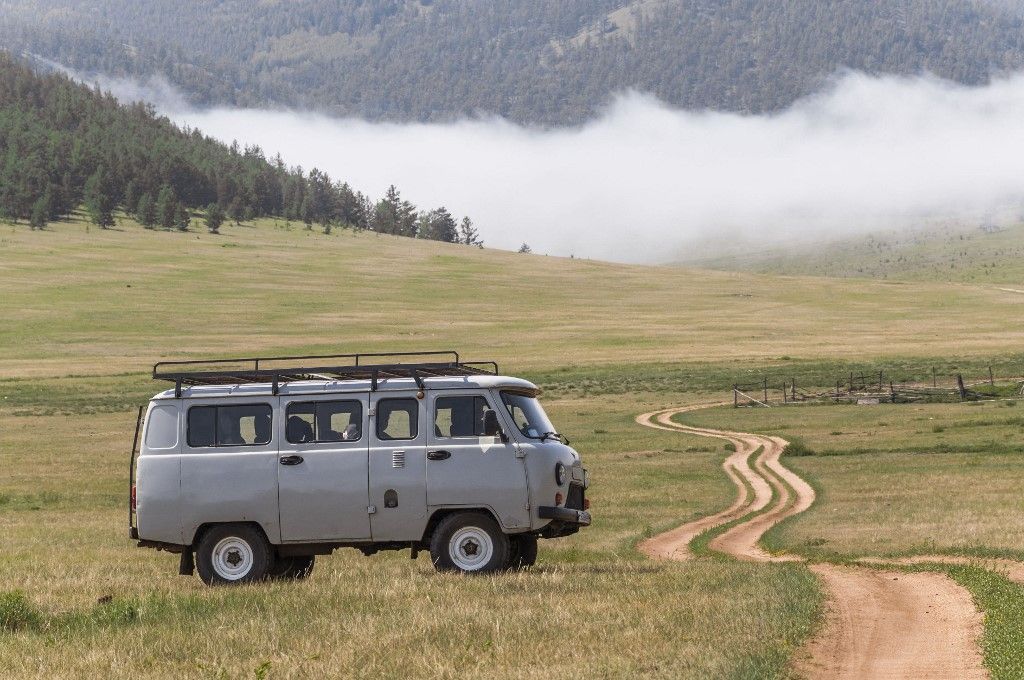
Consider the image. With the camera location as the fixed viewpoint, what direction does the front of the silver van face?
facing to the right of the viewer

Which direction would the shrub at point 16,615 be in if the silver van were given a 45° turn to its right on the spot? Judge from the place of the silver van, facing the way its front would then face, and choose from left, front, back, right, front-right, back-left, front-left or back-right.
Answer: right
